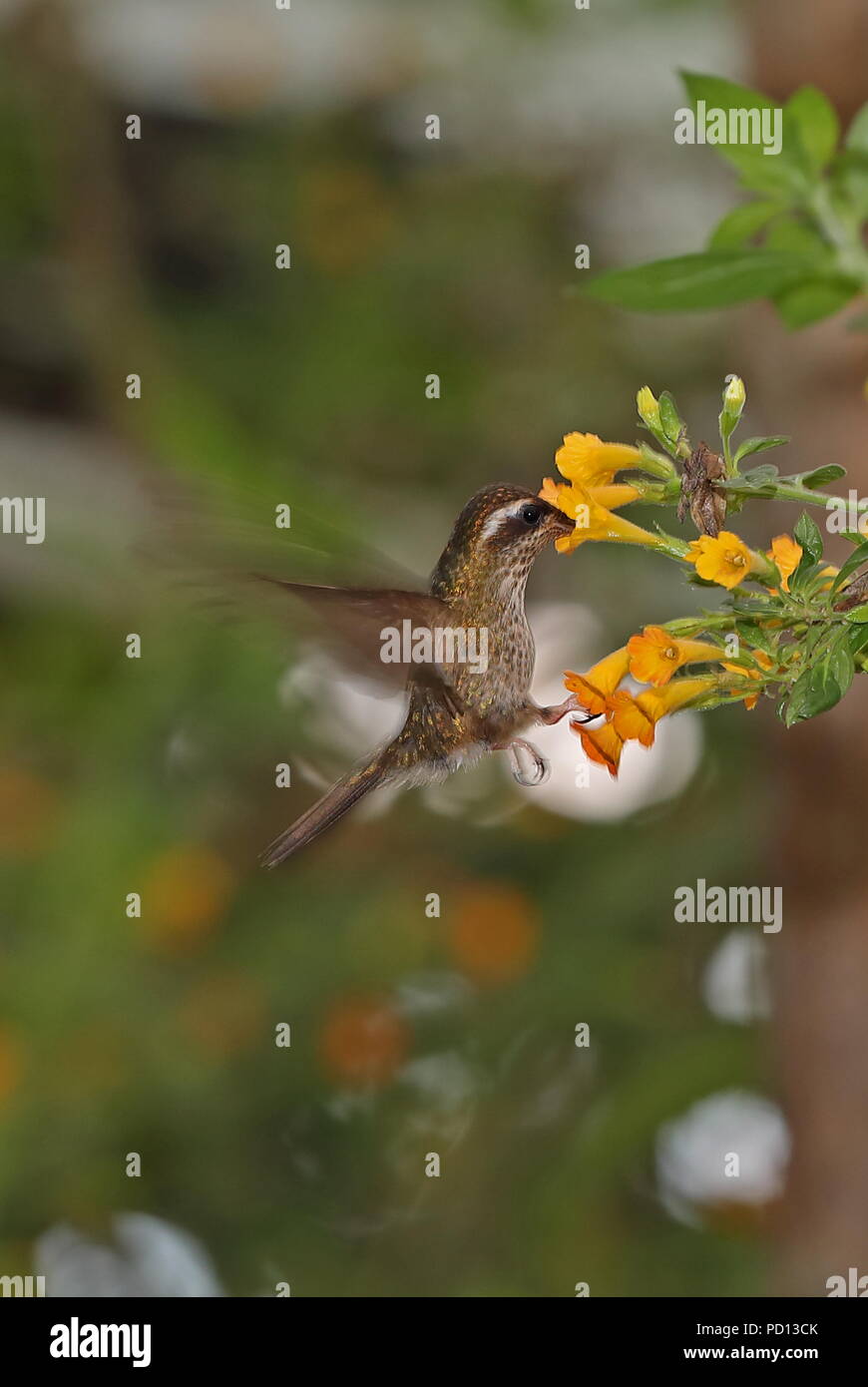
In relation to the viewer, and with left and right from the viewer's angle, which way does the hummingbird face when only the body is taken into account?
facing to the right of the viewer
